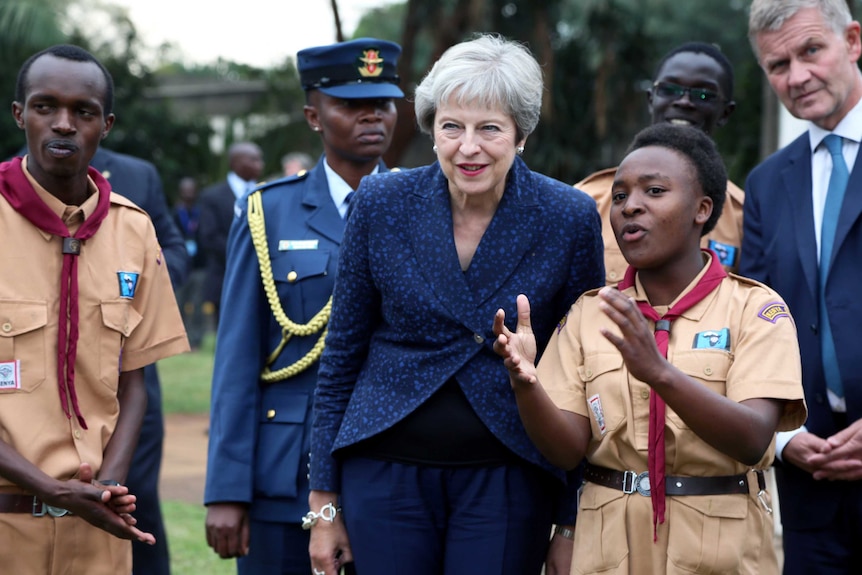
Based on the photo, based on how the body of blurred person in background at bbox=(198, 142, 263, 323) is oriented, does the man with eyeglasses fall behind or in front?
in front

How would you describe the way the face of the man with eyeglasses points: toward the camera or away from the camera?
toward the camera

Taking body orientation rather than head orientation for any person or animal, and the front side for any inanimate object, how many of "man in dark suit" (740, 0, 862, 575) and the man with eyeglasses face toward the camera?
2

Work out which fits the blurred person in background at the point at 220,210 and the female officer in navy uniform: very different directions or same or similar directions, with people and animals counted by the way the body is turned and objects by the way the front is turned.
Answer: same or similar directions

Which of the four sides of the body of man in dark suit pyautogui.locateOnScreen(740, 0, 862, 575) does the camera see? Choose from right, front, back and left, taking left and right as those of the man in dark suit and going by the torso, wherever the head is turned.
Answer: front

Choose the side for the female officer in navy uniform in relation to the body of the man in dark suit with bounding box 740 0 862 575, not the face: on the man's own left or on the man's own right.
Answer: on the man's own right

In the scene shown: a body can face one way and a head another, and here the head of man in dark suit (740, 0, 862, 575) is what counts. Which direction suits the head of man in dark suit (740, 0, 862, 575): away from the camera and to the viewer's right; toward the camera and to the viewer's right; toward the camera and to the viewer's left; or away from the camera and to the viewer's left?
toward the camera and to the viewer's left

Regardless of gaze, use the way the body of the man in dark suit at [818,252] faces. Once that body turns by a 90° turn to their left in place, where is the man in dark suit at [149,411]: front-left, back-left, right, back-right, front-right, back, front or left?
back

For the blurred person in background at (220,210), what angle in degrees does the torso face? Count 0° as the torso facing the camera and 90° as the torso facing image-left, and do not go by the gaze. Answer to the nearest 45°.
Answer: approximately 315°

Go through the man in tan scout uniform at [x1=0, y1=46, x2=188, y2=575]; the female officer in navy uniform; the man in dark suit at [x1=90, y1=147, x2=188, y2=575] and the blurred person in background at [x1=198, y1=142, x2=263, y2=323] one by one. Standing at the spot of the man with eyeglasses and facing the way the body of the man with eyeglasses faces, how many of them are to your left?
0

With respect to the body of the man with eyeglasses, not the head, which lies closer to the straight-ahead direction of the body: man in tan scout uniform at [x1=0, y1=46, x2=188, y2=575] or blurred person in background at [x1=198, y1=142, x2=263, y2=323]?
the man in tan scout uniform

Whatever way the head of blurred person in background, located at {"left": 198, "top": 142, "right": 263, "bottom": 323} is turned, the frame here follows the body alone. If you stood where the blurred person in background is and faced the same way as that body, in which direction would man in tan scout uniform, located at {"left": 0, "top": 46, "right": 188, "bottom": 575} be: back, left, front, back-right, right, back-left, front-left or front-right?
front-right

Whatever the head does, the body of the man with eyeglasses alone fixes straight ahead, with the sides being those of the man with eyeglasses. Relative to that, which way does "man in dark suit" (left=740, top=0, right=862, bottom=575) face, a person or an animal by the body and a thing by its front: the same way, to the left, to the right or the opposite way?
the same way

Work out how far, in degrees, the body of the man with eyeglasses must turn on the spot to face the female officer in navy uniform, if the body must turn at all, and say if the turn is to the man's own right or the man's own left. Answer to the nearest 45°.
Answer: approximately 45° to the man's own right

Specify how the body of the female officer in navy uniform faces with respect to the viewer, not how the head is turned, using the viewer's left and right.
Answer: facing the viewer and to the right of the viewer
